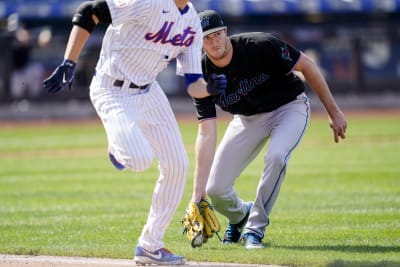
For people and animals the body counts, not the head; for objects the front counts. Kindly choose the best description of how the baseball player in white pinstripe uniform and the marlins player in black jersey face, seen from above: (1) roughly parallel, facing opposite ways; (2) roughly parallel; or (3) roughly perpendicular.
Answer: roughly perpendicular
